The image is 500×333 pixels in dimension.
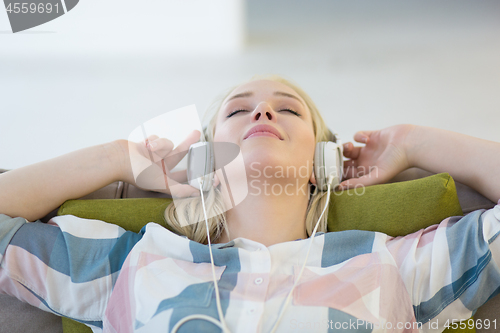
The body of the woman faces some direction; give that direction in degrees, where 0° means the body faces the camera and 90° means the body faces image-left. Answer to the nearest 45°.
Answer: approximately 0°
